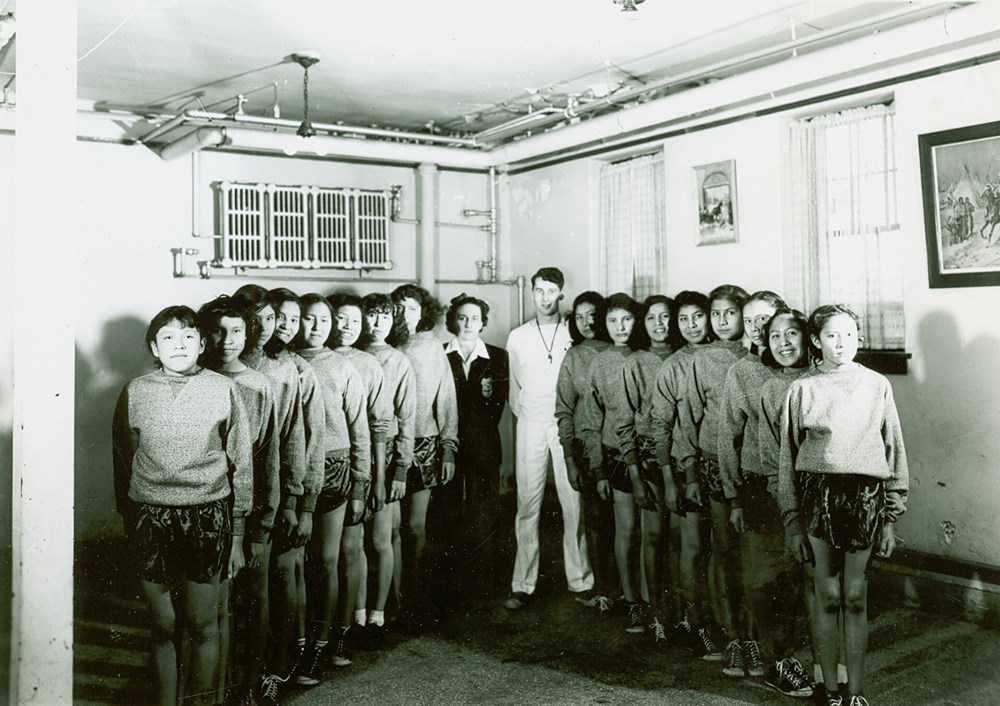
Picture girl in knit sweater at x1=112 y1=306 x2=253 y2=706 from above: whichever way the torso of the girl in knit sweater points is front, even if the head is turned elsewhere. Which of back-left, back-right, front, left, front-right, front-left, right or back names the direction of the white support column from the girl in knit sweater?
front-right

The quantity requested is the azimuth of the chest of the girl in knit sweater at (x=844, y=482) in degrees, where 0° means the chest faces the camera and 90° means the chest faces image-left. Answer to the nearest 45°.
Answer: approximately 0°

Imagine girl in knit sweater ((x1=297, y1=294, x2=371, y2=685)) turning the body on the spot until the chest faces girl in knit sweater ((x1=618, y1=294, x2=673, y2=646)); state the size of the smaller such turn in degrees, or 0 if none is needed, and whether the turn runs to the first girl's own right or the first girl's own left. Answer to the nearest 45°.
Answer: approximately 90° to the first girl's own left

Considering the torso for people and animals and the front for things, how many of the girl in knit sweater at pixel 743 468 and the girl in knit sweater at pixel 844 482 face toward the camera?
2

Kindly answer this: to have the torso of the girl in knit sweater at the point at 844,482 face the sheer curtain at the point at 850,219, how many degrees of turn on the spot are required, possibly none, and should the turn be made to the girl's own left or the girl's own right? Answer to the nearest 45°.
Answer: approximately 180°

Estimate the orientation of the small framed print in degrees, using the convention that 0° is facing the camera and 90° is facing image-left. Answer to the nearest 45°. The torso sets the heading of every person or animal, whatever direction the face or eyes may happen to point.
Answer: approximately 45°

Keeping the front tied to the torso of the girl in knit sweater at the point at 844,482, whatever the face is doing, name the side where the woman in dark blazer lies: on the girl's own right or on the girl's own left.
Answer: on the girl's own right
